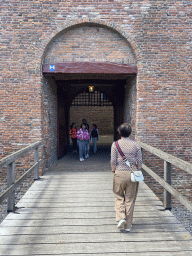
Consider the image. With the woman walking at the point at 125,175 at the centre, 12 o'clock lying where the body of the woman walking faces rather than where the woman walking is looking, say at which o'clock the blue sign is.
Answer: The blue sign is roughly at 11 o'clock from the woman walking.

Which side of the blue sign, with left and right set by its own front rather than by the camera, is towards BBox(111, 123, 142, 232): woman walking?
front

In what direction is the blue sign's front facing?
toward the camera

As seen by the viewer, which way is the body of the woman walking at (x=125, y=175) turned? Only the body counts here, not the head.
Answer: away from the camera

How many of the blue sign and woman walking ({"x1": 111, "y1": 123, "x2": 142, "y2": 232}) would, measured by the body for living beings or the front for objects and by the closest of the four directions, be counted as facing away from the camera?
1

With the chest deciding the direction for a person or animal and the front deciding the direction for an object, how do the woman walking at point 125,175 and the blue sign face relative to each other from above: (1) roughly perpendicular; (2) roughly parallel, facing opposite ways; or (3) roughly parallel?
roughly parallel, facing opposite ways

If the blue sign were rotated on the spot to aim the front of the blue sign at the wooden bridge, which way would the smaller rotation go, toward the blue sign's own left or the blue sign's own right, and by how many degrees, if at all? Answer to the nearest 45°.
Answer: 0° — it already faces it
